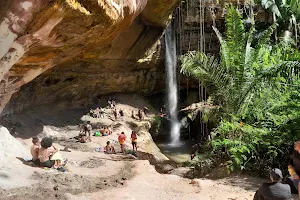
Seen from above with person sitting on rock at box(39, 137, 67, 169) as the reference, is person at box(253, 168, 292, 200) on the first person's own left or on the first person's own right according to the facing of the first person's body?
on the first person's own right

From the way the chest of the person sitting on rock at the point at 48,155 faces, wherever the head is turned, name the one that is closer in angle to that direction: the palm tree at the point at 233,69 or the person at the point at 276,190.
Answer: the palm tree

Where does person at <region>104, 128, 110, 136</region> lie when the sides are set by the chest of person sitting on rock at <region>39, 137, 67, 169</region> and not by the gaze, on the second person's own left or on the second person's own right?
on the second person's own left

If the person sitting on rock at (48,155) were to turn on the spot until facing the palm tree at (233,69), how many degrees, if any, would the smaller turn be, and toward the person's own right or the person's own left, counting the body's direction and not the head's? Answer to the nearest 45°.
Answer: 0° — they already face it

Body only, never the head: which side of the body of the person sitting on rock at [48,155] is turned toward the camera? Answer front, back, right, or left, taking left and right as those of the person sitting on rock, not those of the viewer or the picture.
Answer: right

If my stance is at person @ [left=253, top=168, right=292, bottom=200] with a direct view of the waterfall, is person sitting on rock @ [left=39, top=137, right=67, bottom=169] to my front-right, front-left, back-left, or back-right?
front-left

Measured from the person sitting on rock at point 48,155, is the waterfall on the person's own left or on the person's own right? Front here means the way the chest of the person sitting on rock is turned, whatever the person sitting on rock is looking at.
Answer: on the person's own left
